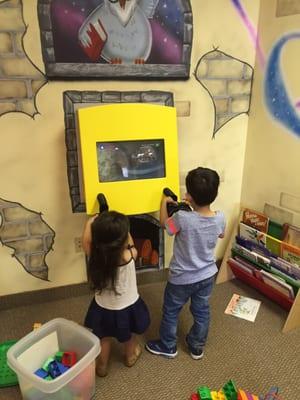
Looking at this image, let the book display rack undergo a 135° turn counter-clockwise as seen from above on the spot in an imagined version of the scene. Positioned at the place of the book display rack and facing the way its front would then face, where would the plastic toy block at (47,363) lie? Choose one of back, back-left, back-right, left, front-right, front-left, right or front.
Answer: back-right

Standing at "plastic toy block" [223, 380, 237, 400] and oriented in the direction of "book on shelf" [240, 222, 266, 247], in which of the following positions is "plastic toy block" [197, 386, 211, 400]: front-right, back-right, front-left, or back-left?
back-left

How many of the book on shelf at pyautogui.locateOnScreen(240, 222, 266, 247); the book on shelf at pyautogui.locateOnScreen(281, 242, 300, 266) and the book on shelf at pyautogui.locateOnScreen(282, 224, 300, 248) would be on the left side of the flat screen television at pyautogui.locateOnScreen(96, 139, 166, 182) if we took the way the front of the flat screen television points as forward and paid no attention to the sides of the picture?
3

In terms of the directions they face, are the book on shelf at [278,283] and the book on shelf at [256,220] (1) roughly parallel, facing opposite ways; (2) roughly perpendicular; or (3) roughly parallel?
roughly parallel

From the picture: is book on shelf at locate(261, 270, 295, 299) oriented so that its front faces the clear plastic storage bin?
yes

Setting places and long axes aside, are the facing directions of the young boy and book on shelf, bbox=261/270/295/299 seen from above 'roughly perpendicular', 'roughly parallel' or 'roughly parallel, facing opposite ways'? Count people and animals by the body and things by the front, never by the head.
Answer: roughly perpendicular

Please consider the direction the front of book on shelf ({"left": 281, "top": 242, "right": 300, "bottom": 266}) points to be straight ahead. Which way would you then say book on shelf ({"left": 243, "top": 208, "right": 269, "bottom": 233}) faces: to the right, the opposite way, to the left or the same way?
the same way

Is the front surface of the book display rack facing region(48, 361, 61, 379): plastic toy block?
yes

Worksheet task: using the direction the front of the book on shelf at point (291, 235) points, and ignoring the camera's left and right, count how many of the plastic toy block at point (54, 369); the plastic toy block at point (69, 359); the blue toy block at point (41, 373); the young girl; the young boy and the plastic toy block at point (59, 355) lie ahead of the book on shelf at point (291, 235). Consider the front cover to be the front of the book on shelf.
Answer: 6

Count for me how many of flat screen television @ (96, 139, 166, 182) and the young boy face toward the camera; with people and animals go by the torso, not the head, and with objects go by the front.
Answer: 1

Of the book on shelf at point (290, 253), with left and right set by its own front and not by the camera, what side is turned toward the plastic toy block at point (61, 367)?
front

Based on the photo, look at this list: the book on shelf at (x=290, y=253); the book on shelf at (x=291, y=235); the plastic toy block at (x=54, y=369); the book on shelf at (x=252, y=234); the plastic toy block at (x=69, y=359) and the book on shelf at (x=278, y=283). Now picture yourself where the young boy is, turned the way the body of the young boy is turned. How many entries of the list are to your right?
4

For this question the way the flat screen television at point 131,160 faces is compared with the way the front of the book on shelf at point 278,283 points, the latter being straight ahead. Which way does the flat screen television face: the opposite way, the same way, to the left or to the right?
to the left

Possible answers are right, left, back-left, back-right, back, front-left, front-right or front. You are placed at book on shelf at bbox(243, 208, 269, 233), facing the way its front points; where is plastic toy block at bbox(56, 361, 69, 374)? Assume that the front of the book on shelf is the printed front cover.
front

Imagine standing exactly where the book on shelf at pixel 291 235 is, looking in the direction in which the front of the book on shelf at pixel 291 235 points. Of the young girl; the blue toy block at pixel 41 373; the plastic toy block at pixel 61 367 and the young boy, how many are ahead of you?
4

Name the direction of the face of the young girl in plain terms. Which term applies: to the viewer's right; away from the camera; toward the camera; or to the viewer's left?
away from the camera

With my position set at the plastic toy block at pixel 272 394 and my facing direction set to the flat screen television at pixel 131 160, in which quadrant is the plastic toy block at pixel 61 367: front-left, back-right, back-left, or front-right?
front-left

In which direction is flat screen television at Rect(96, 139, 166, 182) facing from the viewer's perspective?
toward the camera

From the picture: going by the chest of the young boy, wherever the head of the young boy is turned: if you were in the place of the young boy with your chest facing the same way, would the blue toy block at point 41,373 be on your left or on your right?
on your left

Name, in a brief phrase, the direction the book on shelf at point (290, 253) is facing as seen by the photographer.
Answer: facing the viewer and to the left of the viewer
